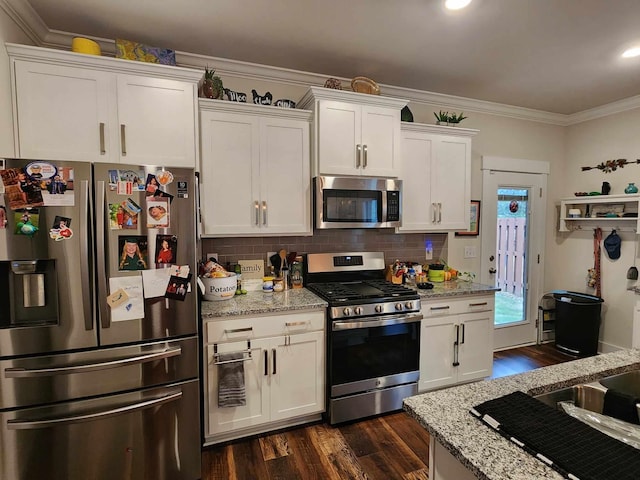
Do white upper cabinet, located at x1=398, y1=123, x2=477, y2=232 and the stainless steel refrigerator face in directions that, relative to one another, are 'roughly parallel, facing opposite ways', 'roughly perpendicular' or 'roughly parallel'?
roughly parallel

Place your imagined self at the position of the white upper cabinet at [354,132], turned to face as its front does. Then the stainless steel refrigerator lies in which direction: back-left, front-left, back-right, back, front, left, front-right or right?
right

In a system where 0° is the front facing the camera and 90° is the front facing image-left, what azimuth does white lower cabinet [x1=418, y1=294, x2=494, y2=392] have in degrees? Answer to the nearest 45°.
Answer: approximately 315°

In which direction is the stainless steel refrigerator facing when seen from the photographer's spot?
facing the viewer

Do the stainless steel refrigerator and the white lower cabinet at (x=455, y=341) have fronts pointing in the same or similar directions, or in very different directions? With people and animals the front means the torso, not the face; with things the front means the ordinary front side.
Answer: same or similar directions

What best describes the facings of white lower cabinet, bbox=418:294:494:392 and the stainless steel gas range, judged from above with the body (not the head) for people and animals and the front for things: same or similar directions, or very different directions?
same or similar directions

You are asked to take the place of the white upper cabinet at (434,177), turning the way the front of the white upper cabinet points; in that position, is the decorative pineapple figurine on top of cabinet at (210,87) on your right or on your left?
on your right

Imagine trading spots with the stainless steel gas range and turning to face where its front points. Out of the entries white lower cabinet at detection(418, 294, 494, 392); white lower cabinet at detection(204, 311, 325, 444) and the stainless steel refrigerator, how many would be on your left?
1

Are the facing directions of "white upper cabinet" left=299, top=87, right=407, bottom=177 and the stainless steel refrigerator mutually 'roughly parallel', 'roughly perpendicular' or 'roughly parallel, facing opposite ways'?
roughly parallel

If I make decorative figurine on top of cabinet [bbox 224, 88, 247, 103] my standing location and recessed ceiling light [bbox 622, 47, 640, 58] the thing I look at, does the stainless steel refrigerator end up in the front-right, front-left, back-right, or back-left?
back-right

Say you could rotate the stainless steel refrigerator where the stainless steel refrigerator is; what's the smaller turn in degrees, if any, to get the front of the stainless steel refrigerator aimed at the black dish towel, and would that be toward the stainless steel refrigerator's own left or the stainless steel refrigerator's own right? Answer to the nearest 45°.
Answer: approximately 45° to the stainless steel refrigerator's own left

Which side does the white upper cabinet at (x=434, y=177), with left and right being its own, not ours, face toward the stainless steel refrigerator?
right

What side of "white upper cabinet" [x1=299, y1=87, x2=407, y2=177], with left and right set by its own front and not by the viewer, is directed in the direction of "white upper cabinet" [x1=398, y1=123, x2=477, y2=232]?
left

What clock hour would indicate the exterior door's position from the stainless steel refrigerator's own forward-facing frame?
The exterior door is roughly at 9 o'clock from the stainless steel refrigerator.

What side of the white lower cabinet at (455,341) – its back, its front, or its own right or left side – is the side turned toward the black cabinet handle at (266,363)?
right
